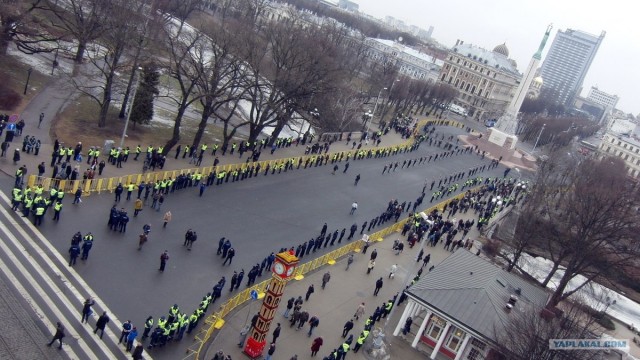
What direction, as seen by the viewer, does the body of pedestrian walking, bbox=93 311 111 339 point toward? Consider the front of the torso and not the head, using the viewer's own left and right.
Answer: facing away from the viewer and to the right of the viewer

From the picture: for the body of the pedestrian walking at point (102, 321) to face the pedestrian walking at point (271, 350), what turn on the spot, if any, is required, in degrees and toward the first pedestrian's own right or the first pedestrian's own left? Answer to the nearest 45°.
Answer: approximately 45° to the first pedestrian's own right

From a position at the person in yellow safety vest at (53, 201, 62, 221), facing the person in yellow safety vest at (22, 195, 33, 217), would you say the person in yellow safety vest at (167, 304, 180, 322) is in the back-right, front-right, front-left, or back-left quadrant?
back-left
